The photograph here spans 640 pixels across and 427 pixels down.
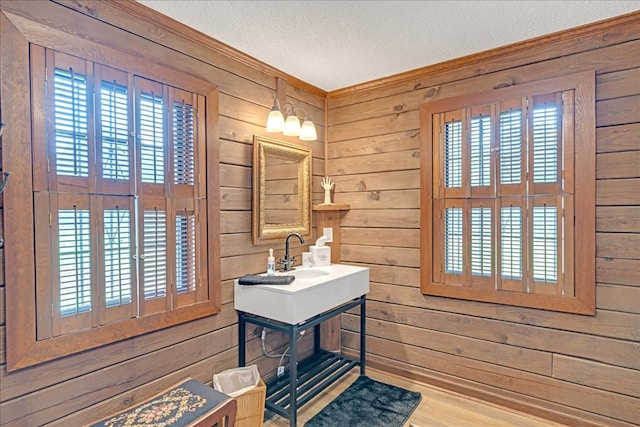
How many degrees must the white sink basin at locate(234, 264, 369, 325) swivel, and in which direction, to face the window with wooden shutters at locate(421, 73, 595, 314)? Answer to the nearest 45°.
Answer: approximately 45° to its left

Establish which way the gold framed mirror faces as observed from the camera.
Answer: facing the viewer and to the right of the viewer

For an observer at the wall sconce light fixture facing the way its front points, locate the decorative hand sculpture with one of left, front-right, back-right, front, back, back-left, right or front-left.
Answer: left

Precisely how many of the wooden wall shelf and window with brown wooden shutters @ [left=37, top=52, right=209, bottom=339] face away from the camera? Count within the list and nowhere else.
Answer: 0

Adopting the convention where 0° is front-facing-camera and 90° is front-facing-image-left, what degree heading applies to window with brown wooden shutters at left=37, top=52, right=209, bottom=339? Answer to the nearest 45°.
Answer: approximately 315°

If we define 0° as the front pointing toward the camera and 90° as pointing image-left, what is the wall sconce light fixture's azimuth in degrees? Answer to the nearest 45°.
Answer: approximately 315°

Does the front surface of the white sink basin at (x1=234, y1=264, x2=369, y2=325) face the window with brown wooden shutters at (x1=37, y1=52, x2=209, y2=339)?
no

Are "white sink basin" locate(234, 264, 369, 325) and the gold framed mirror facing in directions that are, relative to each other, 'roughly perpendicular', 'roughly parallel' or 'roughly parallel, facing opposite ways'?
roughly parallel

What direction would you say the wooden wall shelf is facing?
toward the camera

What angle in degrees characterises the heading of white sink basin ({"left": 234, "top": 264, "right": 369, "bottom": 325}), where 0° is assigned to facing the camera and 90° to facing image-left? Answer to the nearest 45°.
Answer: approximately 315°

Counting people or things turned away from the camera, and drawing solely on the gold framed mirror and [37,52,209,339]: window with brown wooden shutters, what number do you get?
0

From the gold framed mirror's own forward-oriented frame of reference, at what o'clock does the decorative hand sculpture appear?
The decorative hand sculpture is roughly at 9 o'clock from the gold framed mirror.

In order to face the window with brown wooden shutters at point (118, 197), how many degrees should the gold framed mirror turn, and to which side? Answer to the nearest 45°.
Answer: approximately 90° to its right

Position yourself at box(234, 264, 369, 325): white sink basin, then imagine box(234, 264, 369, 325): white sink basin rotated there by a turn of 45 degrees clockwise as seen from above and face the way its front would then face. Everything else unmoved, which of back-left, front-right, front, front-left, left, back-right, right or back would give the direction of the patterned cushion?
front-right

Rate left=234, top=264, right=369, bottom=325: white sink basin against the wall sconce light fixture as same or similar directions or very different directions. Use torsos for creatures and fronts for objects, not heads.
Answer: same or similar directions

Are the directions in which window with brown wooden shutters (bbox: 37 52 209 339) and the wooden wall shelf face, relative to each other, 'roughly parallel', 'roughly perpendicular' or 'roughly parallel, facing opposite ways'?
roughly perpendicular
